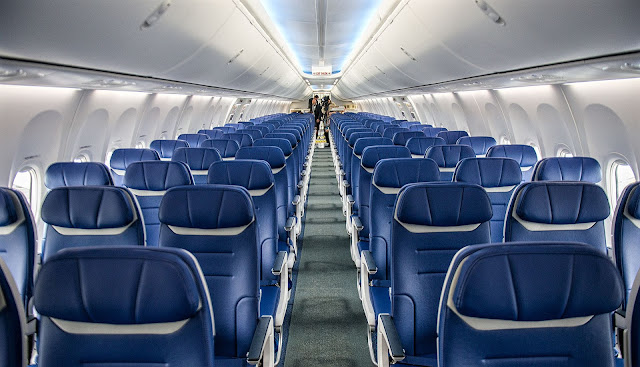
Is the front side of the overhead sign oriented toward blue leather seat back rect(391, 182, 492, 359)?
yes

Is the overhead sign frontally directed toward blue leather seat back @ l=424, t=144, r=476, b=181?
yes

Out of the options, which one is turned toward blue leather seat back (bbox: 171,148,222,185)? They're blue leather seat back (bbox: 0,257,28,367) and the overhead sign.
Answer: the overhead sign

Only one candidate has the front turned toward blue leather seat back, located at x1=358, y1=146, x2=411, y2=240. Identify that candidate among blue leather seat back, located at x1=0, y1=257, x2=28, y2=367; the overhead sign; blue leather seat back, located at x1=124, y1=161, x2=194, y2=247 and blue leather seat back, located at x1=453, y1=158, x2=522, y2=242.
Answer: the overhead sign
